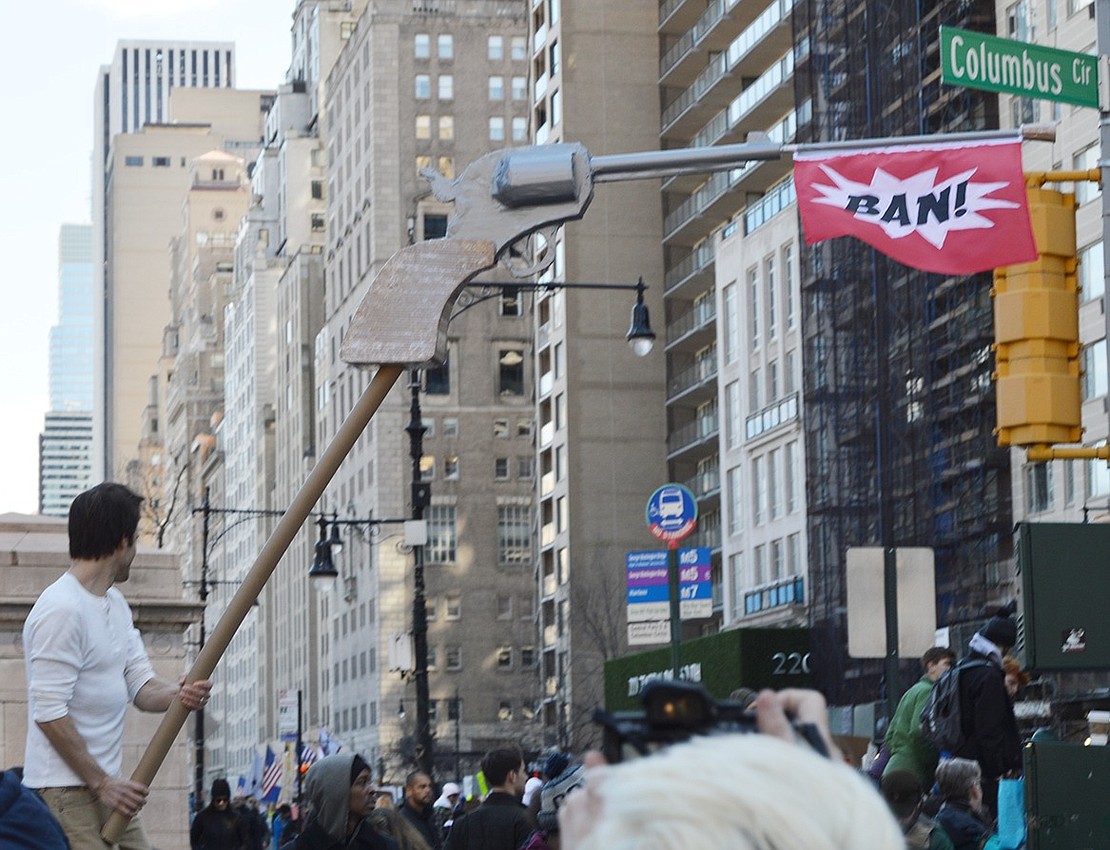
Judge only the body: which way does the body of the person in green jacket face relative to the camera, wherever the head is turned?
to the viewer's right

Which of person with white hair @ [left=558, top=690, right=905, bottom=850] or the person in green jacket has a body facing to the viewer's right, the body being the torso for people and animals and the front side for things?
the person in green jacket

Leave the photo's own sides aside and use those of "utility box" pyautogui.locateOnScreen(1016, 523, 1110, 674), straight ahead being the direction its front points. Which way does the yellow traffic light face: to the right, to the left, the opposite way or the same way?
the opposite way

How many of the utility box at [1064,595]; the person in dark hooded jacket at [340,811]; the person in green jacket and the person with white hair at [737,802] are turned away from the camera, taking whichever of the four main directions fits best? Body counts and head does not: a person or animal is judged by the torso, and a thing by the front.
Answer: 1

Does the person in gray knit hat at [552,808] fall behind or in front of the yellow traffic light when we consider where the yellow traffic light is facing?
behind

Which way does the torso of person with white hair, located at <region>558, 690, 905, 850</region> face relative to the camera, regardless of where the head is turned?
away from the camera

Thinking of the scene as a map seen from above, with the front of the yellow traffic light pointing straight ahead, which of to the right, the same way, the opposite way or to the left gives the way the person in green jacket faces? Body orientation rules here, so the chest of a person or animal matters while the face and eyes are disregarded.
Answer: to the right

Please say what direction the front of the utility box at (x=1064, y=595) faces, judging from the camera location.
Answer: facing the viewer

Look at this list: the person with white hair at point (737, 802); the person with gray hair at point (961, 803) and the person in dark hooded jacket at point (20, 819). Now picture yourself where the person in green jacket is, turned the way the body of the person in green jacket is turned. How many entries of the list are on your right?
3

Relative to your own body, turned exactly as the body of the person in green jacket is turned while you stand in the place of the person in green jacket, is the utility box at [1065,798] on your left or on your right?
on your right

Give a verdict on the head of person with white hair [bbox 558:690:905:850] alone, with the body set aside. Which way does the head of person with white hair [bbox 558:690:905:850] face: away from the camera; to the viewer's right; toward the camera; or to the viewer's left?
away from the camera

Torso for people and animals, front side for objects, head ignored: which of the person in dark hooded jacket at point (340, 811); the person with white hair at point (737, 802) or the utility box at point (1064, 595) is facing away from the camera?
the person with white hair
